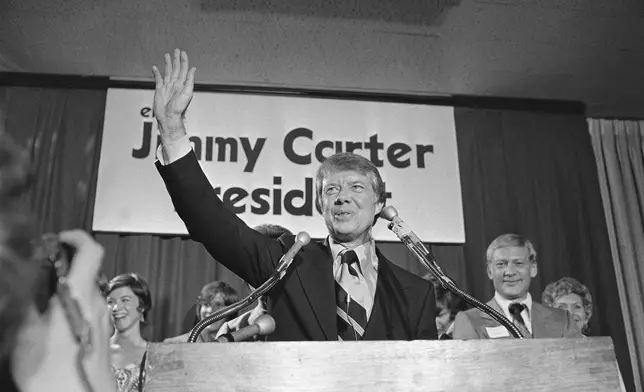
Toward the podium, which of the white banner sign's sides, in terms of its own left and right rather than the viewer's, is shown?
front

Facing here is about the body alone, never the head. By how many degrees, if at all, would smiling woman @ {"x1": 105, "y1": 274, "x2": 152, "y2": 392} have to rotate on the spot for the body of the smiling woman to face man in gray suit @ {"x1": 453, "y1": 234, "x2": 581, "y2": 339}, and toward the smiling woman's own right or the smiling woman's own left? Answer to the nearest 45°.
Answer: approximately 90° to the smiling woman's own left

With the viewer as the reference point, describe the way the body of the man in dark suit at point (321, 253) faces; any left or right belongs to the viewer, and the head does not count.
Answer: facing the viewer

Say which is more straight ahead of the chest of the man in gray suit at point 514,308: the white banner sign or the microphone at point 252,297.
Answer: the microphone

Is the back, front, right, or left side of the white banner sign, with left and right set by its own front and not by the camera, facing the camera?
front

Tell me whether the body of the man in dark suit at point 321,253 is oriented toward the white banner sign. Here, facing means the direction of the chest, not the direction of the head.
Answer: no

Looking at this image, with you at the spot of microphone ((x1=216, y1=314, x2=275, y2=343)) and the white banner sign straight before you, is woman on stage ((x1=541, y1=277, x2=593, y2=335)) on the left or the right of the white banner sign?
right

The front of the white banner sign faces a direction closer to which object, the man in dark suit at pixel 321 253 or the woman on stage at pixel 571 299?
the man in dark suit

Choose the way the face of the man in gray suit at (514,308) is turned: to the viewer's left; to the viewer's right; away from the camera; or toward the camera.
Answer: toward the camera

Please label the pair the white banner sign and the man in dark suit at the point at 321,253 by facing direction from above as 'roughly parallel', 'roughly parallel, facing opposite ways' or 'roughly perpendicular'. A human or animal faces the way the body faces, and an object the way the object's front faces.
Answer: roughly parallel

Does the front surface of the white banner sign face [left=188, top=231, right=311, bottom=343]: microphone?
yes

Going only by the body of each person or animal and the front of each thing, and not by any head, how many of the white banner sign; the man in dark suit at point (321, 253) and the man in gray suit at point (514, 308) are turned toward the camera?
3

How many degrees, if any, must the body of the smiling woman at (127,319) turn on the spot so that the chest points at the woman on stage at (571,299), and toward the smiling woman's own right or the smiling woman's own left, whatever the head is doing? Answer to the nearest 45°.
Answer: approximately 135° to the smiling woman's own left

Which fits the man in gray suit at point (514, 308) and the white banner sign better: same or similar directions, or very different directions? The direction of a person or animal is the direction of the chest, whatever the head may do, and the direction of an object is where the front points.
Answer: same or similar directions

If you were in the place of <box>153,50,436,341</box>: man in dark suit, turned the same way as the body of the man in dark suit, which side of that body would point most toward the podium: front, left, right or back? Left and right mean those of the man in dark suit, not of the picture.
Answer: front

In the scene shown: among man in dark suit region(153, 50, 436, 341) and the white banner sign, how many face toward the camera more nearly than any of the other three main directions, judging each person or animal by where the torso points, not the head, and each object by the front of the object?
2
